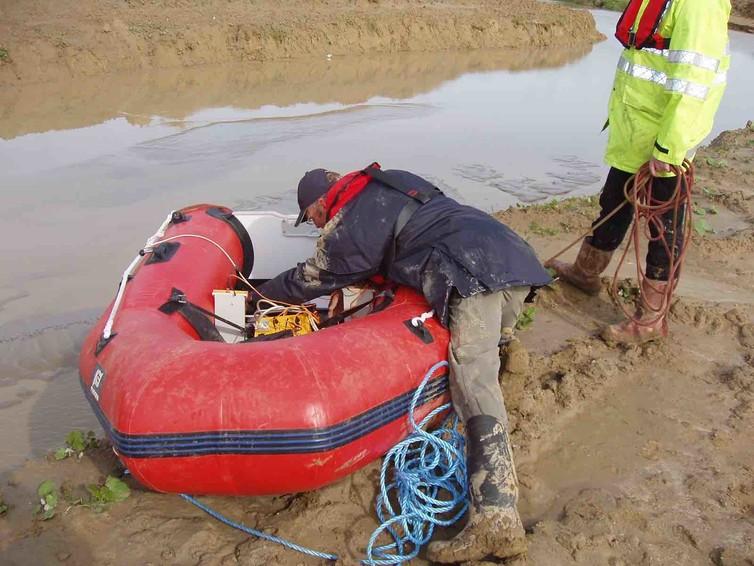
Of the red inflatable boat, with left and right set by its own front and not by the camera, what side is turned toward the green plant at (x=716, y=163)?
back

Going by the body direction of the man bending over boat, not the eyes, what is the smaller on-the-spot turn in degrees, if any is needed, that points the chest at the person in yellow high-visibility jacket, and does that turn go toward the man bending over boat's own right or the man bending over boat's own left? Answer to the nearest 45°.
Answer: approximately 135° to the man bending over boat's own right

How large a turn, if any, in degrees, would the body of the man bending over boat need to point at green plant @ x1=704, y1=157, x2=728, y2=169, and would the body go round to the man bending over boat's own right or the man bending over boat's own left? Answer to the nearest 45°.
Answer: approximately 135° to the man bending over boat's own right

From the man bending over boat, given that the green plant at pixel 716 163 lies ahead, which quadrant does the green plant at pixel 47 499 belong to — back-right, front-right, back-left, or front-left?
back-left

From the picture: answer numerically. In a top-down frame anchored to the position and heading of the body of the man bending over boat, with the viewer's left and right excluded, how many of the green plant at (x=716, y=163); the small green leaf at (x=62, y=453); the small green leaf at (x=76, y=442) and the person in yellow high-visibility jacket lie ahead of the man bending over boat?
2

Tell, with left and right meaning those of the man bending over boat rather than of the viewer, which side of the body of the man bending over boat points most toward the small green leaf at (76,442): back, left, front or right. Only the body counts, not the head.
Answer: front

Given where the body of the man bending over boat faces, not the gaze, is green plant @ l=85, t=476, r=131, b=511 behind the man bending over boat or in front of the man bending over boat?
in front

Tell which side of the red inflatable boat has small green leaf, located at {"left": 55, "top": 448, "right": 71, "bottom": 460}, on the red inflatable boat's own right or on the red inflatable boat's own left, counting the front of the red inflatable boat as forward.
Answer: on the red inflatable boat's own right

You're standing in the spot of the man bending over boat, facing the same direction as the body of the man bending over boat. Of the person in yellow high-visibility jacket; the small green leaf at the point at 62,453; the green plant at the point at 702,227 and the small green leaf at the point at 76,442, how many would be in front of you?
2

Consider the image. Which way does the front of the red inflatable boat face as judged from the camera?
facing the viewer and to the left of the viewer

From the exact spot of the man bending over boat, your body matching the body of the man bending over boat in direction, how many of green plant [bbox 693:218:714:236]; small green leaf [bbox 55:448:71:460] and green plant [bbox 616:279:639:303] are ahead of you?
1

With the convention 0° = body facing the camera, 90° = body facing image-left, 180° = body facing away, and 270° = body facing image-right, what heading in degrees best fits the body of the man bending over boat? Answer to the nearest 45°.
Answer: approximately 90°

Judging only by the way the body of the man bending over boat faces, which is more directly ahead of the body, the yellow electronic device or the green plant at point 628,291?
the yellow electronic device
